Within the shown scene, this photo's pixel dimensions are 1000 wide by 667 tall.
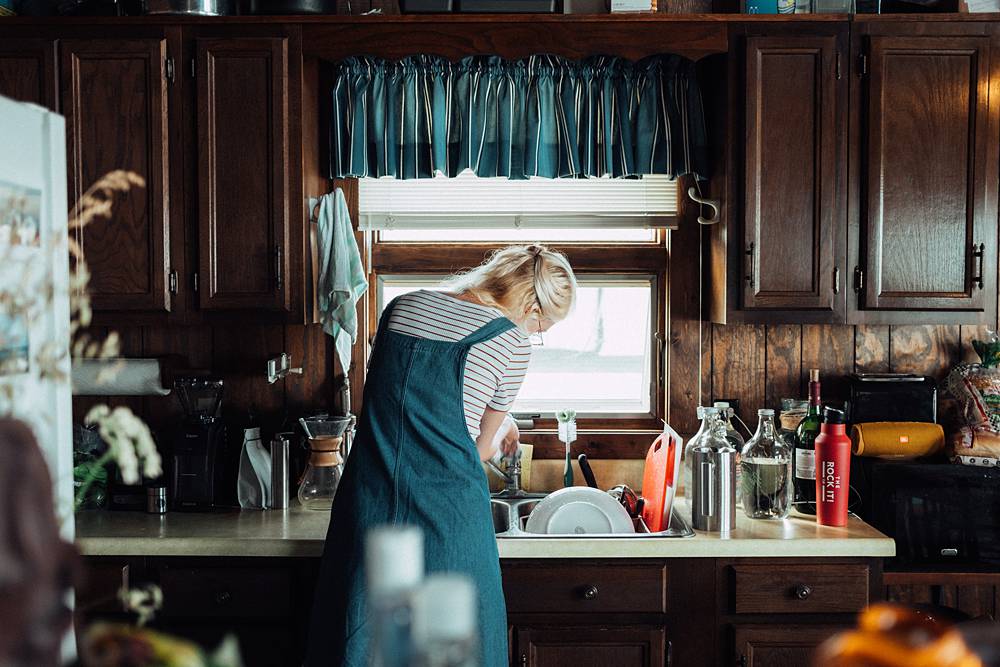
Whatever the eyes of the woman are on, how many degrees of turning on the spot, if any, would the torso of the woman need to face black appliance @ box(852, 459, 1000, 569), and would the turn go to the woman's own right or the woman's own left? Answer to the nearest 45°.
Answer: approximately 45° to the woman's own right

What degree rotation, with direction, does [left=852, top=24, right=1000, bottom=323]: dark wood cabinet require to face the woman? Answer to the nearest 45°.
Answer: approximately 45° to its right

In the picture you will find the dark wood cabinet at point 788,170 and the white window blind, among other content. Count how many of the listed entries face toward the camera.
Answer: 2

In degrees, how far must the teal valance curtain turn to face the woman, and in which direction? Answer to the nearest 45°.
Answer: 0° — it already faces them

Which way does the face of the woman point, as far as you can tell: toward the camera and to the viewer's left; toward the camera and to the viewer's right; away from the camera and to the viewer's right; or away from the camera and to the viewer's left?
away from the camera and to the viewer's right
